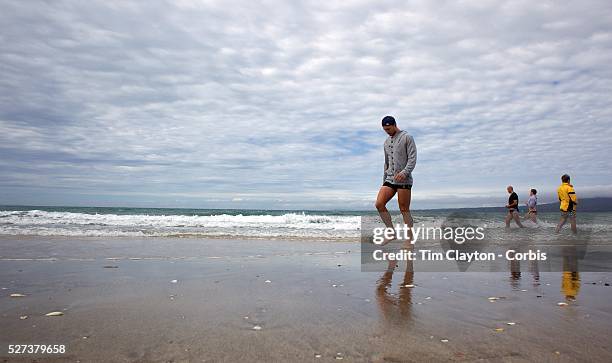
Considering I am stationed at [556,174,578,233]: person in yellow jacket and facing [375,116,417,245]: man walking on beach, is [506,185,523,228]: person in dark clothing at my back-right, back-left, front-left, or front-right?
back-right

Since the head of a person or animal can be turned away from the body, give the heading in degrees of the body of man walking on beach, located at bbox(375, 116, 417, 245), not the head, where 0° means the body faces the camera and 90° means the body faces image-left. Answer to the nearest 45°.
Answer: approximately 45°

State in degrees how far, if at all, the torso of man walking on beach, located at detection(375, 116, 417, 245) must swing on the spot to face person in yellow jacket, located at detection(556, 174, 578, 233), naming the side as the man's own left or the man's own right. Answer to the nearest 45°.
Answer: approximately 180°

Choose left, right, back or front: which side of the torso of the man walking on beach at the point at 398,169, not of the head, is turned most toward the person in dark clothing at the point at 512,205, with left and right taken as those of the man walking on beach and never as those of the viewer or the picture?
back
